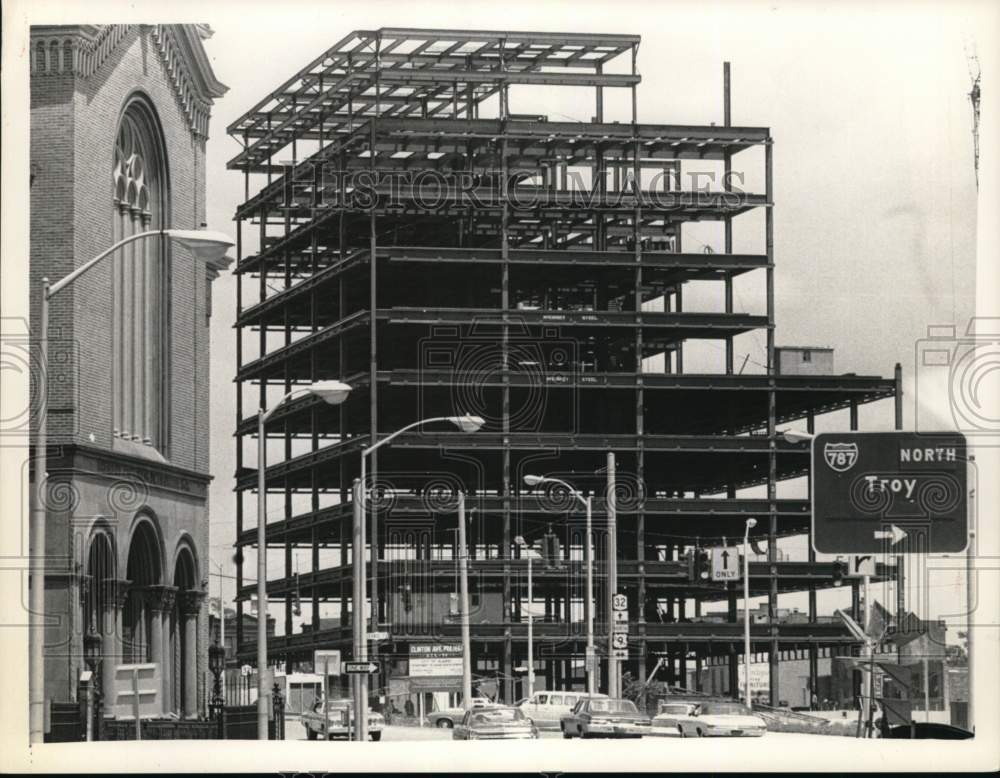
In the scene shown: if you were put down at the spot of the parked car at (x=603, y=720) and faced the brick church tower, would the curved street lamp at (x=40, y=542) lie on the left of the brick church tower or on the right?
left

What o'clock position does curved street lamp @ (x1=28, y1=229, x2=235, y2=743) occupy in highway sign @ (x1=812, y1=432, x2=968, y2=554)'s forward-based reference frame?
The curved street lamp is roughly at 2 o'clock from the highway sign.

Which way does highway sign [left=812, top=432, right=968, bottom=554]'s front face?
toward the camera

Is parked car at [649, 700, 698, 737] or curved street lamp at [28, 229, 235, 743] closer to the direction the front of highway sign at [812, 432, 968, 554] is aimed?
the curved street lamp

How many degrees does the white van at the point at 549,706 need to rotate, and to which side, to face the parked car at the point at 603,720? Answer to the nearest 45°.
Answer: approximately 90° to its left
